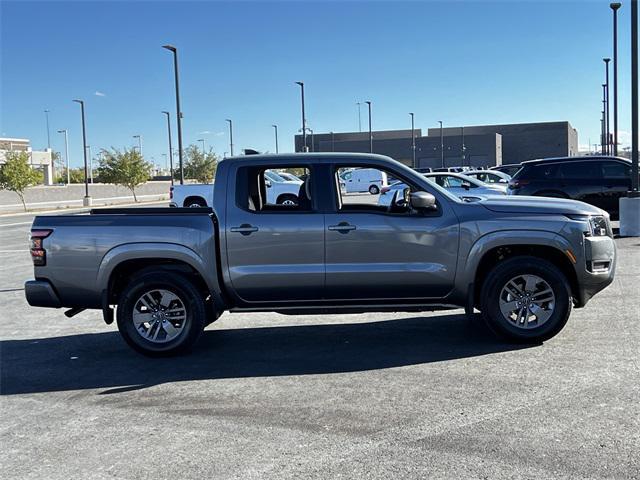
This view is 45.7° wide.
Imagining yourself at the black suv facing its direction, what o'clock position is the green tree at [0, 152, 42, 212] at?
The green tree is roughly at 7 o'clock from the black suv.

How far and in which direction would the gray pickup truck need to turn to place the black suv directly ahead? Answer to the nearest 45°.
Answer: approximately 45° to its left

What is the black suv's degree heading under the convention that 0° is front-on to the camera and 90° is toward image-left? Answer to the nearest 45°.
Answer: approximately 270°

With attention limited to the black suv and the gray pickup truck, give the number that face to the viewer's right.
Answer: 2

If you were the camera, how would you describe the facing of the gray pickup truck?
facing to the right of the viewer
